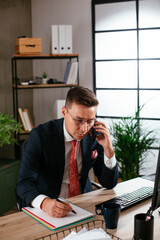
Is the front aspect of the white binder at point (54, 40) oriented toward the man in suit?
yes

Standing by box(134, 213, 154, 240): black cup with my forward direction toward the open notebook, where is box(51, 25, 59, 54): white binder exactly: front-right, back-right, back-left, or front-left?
front-right

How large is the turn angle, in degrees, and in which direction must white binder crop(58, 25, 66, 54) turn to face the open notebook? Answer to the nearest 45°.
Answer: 0° — it already faces it

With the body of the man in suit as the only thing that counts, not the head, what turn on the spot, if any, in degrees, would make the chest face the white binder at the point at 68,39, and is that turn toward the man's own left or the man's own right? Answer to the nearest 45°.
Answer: approximately 135° to the man's own left

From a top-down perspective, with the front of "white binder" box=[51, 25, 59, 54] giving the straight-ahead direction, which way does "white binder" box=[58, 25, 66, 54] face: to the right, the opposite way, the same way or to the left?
the same way

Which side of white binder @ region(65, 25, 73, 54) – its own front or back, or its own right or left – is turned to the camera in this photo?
front

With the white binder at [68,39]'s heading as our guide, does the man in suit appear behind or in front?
in front

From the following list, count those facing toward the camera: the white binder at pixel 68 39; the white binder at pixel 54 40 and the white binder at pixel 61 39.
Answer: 3

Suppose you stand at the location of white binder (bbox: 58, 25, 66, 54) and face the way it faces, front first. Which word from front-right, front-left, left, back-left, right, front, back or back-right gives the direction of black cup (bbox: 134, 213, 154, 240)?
front

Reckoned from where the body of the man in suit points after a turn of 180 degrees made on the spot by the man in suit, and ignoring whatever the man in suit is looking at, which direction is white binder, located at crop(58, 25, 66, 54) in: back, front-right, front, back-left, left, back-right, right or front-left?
front-right

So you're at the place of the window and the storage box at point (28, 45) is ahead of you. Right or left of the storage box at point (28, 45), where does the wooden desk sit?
left

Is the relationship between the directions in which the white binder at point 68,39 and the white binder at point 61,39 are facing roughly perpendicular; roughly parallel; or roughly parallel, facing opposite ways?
roughly parallel

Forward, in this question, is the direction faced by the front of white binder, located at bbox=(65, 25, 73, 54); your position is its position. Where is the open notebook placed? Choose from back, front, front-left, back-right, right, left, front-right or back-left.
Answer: front

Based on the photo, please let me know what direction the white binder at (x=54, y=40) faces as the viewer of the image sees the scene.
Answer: facing the viewer

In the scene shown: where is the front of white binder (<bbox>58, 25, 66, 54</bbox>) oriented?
toward the camera

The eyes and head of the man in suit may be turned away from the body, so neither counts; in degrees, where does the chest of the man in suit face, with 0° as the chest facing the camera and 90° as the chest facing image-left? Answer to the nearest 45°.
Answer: approximately 315°
